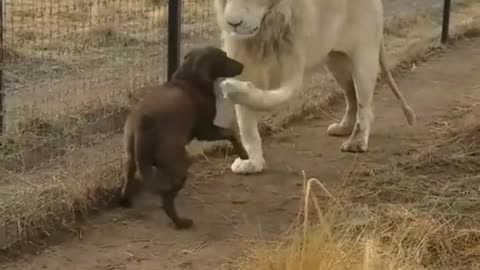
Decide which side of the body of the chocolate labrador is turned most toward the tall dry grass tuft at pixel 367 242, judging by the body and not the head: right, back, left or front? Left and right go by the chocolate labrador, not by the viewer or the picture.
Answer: right

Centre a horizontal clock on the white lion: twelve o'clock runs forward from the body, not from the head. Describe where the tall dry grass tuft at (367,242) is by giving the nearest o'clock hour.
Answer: The tall dry grass tuft is roughly at 10 o'clock from the white lion.

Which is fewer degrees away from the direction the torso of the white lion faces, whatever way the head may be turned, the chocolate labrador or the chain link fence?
the chocolate labrador

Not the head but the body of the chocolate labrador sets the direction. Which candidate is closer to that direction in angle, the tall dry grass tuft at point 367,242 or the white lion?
the white lion

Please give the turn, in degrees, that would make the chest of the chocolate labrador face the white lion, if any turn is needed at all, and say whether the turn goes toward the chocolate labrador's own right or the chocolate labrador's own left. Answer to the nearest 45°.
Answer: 0° — it already faces it

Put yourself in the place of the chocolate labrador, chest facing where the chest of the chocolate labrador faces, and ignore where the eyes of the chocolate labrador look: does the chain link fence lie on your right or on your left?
on your left

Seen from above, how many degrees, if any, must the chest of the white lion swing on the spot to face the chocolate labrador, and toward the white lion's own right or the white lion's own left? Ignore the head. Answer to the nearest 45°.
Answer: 0° — it already faces it

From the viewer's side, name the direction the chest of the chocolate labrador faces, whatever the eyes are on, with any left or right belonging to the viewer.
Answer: facing away from the viewer and to the right of the viewer

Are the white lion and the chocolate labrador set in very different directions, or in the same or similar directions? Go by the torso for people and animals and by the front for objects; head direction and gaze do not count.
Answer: very different directions

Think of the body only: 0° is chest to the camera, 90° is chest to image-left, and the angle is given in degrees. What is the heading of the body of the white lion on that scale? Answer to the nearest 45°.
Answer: approximately 45°
